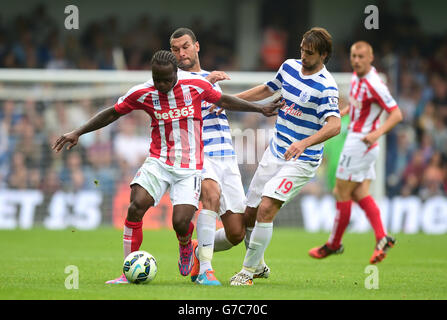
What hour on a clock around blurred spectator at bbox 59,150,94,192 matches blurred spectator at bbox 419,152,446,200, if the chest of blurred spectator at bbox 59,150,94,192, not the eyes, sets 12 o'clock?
blurred spectator at bbox 419,152,446,200 is roughly at 9 o'clock from blurred spectator at bbox 59,150,94,192.

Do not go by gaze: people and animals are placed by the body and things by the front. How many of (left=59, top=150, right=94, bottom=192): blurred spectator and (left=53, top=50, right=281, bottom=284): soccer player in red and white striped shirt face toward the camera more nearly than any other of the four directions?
2

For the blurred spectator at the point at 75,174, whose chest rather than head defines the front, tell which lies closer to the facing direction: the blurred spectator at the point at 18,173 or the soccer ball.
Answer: the soccer ball

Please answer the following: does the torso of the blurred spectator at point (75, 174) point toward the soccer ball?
yes

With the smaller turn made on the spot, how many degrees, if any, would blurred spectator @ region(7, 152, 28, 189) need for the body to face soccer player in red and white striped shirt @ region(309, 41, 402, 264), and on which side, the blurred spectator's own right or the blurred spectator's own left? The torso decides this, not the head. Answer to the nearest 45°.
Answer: approximately 45° to the blurred spectator's own left
